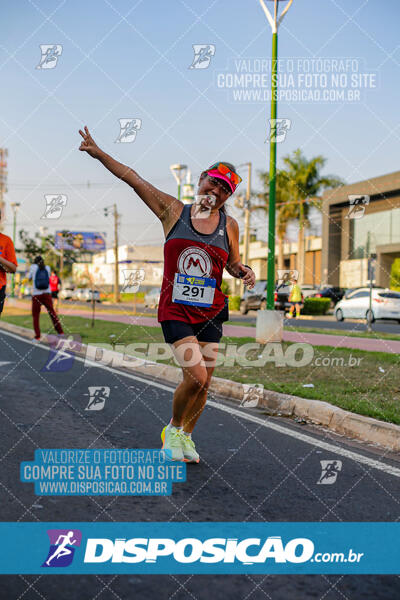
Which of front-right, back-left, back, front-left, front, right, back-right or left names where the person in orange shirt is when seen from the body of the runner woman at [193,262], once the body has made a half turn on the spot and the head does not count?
front-left

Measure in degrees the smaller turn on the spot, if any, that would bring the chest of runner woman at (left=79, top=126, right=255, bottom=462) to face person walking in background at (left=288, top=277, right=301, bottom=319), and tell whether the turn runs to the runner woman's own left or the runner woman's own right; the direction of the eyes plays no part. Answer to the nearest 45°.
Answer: approximately 180°

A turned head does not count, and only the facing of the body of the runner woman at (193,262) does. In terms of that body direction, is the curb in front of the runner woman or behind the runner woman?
behind

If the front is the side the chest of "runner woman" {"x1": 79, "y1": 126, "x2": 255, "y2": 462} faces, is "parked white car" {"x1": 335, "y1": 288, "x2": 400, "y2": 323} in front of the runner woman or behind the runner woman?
behind

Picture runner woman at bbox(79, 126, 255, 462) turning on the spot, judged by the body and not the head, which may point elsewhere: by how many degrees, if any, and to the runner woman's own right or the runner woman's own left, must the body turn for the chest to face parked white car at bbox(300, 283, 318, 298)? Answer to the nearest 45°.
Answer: approximately 180°

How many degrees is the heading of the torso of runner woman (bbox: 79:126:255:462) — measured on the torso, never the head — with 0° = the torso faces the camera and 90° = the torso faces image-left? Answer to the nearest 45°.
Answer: approximately 0°

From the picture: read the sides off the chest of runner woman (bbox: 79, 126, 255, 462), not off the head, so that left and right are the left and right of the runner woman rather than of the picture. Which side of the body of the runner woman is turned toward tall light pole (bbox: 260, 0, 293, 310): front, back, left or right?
back

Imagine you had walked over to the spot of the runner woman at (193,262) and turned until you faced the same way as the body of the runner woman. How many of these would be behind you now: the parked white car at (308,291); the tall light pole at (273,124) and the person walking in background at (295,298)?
3
